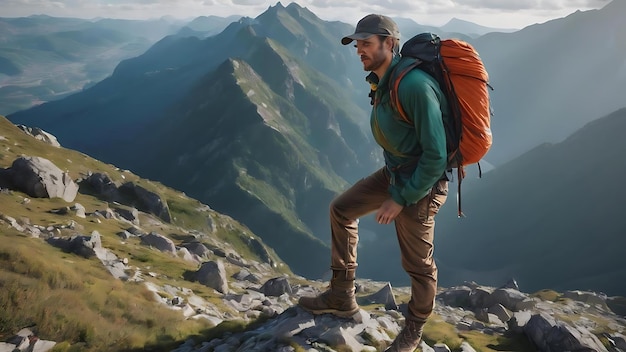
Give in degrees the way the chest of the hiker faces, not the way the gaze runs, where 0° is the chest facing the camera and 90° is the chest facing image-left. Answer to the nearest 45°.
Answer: approximately 90°

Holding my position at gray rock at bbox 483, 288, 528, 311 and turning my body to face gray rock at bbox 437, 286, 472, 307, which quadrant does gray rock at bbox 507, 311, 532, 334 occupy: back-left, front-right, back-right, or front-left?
back-left

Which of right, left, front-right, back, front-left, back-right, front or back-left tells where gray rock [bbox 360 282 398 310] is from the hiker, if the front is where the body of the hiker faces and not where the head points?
right

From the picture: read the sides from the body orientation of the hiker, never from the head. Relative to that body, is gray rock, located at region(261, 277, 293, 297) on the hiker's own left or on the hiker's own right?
on the hiker's own right

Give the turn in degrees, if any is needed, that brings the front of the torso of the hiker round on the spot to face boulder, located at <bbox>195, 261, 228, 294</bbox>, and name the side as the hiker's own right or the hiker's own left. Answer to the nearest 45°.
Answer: approximately 45° to the hiker's own right
